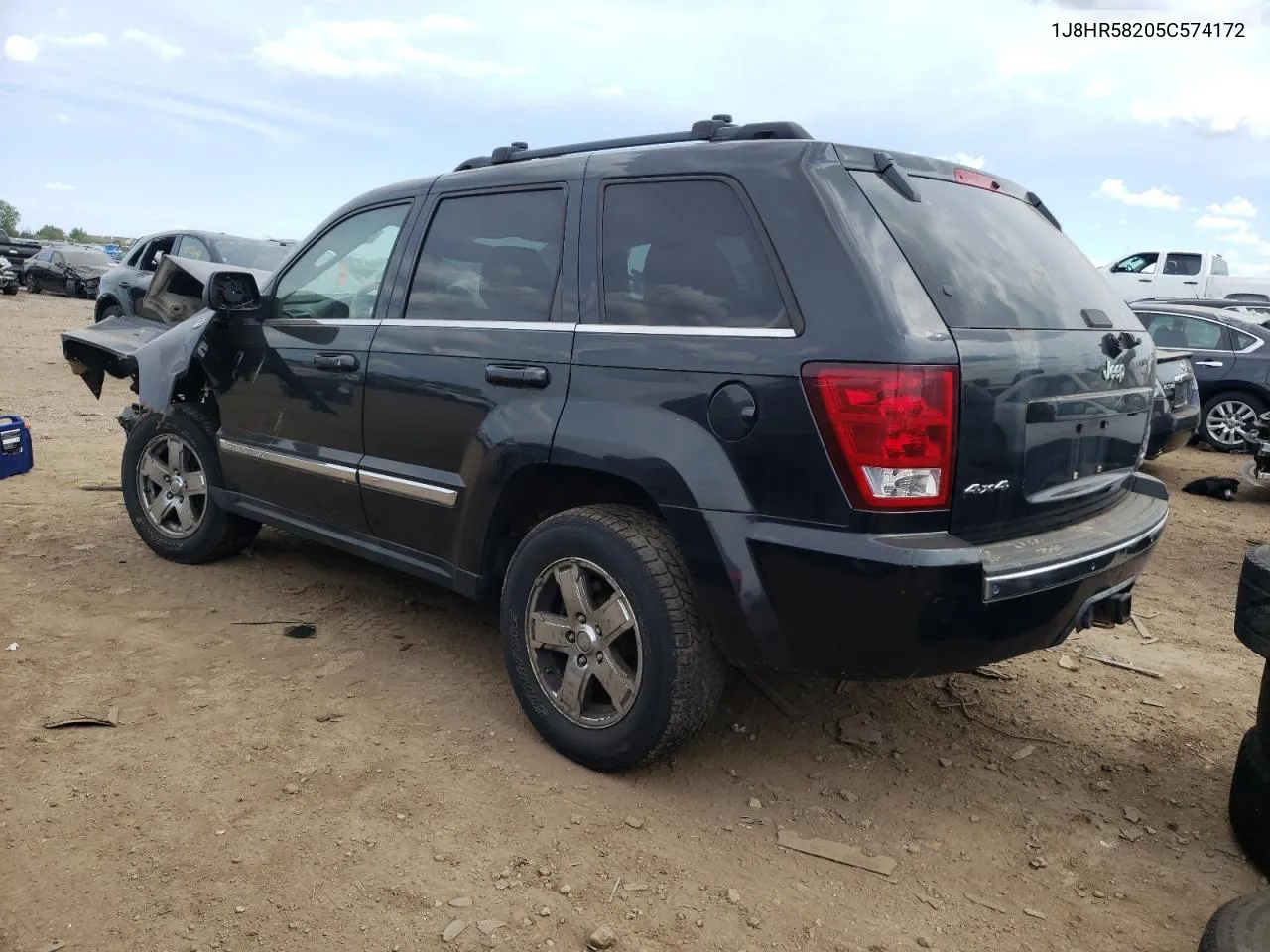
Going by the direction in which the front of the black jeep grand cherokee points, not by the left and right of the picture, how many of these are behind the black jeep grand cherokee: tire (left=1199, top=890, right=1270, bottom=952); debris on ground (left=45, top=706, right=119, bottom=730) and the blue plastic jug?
1

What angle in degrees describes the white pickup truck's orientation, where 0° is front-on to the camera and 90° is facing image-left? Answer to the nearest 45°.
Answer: approximately 90°

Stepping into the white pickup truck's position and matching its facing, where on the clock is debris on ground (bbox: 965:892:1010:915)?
The debris on ground is roughly at 9 o'clock from the white pickup truck.

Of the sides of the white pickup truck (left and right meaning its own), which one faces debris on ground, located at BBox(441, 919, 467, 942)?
left

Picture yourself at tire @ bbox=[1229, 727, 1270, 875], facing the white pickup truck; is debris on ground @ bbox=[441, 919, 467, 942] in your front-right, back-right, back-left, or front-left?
back-left

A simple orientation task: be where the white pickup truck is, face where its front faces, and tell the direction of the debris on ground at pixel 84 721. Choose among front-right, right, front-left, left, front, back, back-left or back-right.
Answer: left

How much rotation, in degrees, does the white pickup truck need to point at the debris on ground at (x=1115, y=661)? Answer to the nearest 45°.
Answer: approximately 90° to its left

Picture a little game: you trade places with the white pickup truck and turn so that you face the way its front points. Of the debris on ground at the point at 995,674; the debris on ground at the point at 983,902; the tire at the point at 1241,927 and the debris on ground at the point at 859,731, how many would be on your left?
4

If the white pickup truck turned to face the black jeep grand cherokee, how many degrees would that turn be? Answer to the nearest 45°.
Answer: approximately 90° to its left

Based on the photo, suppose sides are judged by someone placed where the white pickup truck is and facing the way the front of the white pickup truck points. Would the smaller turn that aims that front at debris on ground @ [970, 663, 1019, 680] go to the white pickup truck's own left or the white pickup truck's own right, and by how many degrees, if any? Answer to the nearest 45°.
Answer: approximately 90° to the white pickup truck's own left

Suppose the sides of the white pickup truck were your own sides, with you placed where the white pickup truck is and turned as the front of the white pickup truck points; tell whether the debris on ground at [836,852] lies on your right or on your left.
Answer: on your left

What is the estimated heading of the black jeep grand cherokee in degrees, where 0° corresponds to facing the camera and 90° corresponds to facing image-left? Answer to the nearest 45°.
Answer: approximately 135°

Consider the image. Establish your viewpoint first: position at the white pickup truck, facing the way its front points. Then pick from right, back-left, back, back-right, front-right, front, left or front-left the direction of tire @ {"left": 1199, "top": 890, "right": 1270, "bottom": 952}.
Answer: left

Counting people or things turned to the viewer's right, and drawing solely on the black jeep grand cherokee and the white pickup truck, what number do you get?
0
